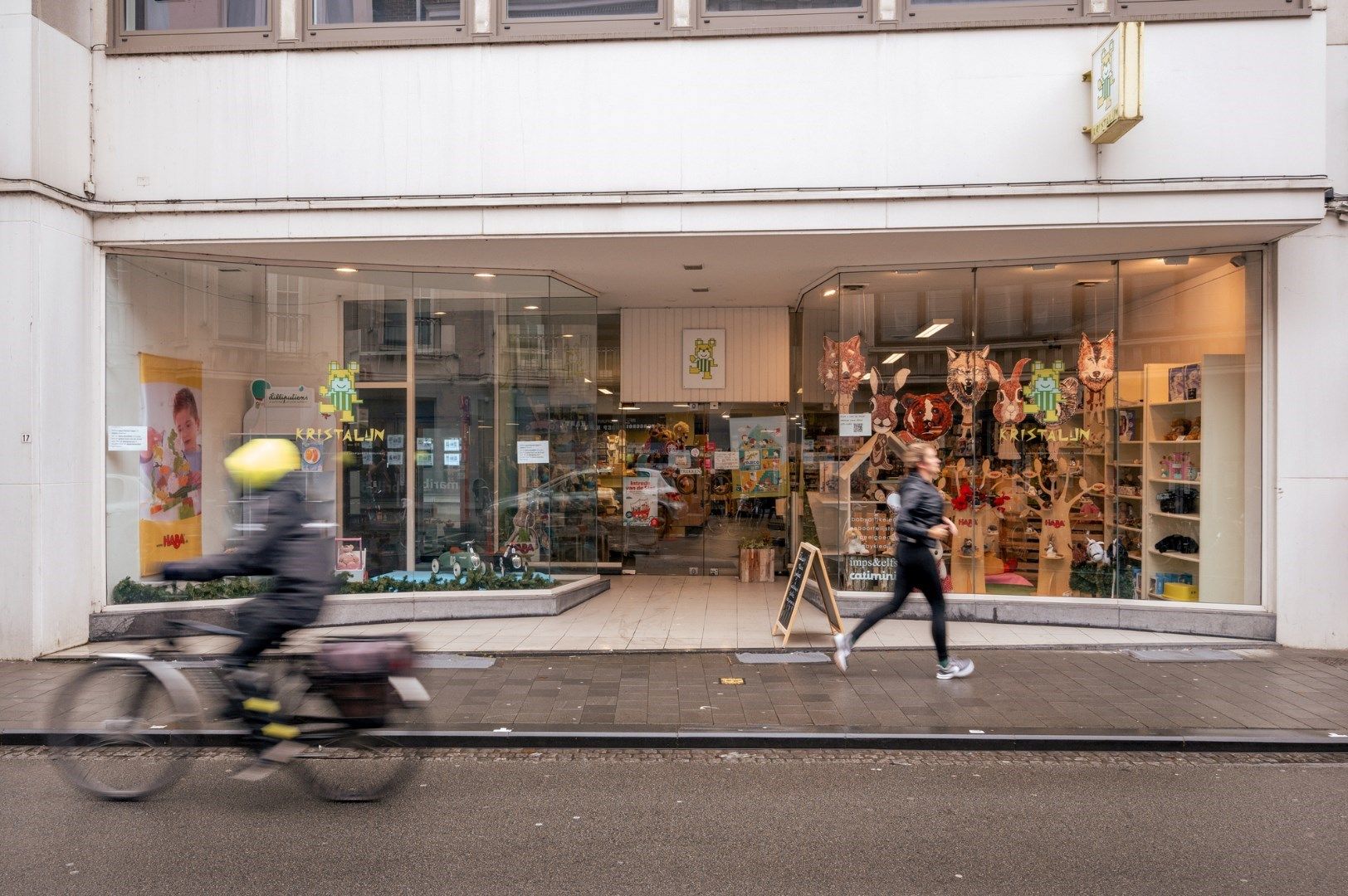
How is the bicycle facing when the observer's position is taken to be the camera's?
facing to the left of the viewer

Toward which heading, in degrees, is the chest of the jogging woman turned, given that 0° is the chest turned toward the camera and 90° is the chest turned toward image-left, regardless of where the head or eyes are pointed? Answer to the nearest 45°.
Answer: approximately 270°

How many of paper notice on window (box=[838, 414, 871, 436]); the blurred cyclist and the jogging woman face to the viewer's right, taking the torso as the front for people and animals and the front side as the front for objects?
1

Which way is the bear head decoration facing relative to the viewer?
toward the camera

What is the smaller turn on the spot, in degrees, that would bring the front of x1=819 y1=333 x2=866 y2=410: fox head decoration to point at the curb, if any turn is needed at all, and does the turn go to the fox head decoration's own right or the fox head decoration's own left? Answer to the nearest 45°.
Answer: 0° — it already faces it

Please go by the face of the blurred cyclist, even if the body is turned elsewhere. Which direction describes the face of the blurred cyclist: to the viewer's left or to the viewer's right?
to the viewer's left

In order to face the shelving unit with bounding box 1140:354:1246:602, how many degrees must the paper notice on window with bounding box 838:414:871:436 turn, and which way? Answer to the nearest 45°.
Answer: approximately 90° to its left

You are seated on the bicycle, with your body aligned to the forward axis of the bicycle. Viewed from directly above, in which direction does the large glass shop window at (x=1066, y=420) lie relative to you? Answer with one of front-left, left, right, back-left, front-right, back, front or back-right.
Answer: back

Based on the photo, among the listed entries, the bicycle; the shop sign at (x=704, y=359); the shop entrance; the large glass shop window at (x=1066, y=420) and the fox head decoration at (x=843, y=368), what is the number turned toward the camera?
4

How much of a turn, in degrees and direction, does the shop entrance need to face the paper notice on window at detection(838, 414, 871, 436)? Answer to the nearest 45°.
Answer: approximately 45° to its left

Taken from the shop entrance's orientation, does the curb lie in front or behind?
in front

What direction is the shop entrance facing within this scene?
toward the camera

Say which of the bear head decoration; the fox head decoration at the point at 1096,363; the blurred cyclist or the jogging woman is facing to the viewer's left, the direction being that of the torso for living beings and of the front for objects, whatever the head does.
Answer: the blurred cyclist

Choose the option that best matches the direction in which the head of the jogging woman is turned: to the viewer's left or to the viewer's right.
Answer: to the viewer's right

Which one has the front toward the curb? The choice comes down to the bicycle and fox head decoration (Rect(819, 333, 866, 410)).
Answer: the fox head decoration

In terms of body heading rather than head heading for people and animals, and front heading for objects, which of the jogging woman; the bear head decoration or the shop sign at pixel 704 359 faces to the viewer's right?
the jogging woman

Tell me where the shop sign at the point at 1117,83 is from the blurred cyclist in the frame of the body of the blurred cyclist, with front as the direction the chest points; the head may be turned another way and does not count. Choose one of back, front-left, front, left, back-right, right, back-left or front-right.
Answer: back
